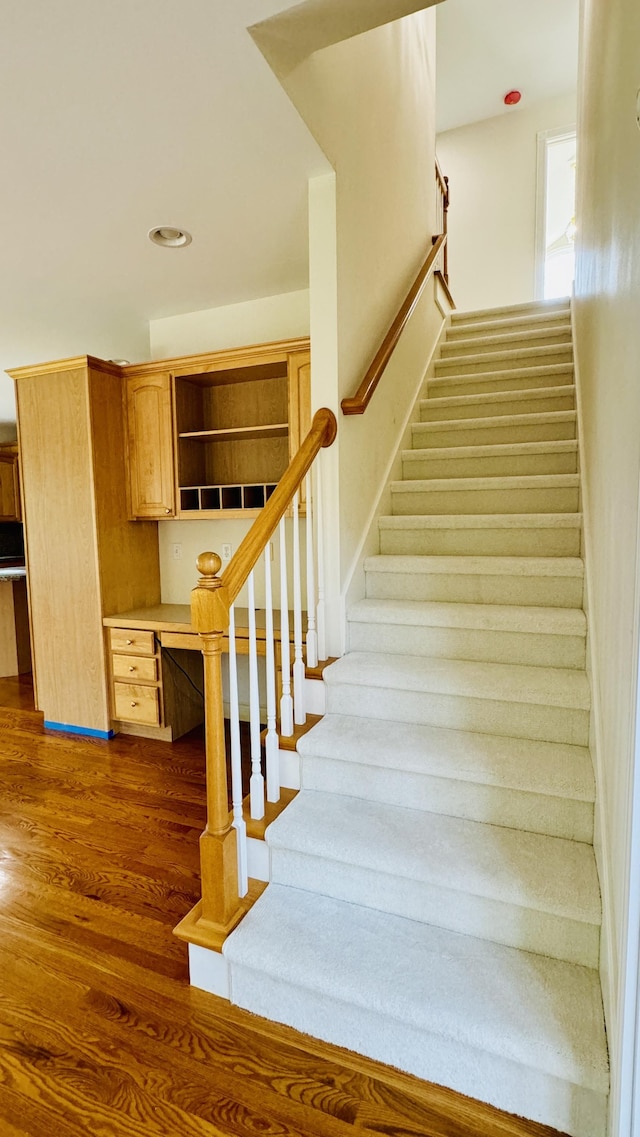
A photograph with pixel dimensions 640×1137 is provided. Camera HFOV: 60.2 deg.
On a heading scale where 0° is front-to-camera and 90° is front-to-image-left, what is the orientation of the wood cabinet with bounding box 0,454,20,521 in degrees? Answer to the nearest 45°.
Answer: approximately 0°

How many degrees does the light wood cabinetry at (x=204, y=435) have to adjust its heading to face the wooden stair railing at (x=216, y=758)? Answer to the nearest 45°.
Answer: approximately 45° to its left

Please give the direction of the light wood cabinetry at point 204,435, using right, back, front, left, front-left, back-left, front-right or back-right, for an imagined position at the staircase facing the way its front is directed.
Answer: back-right

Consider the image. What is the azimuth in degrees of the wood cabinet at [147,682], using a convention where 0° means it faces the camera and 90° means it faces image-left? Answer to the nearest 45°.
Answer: approximately 45°

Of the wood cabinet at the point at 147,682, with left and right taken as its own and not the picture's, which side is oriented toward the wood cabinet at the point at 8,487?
right

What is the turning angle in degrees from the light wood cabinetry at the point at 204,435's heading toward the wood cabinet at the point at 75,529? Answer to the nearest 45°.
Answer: approximately 45° to its right

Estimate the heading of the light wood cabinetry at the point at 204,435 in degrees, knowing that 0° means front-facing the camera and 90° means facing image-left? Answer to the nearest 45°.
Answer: approximately 45°

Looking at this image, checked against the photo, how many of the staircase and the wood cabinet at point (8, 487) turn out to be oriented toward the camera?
2

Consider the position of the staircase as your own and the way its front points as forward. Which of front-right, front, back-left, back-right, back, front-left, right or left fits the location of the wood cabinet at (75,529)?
back-right

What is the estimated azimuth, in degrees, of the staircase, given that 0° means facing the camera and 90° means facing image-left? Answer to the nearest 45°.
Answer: approximately 0°
